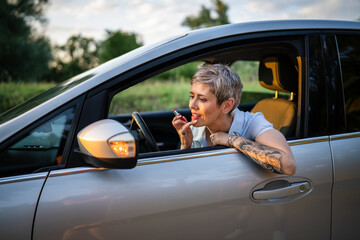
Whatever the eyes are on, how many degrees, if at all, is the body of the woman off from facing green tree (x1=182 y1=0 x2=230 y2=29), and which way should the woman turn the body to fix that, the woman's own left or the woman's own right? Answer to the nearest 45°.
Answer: approximately 135° to the woman's own right

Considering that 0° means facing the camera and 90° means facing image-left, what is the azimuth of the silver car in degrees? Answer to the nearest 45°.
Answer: approximately 90°

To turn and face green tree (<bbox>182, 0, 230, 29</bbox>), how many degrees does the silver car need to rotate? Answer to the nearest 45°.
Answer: approximately 90° to its right

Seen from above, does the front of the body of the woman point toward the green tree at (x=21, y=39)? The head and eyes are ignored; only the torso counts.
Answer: no

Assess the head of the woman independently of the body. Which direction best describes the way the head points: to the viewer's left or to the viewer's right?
to the viewer's left

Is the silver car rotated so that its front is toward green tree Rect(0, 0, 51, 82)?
no
